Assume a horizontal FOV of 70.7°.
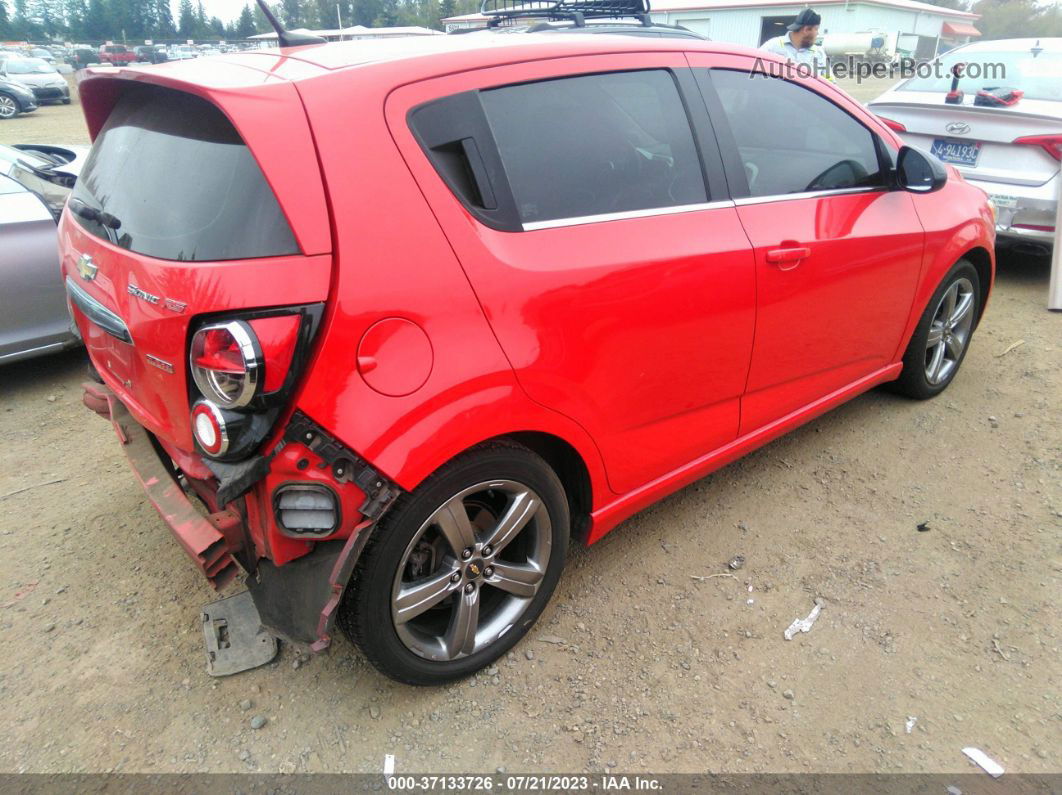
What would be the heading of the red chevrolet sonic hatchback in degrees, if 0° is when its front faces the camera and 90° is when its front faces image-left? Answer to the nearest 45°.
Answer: approximately 225°

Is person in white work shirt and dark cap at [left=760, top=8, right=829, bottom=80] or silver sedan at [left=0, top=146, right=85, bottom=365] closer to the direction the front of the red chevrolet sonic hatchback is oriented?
the person in white work shirt and dark cap

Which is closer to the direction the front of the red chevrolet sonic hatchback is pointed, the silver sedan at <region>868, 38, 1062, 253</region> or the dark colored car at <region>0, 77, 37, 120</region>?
the silver sedan

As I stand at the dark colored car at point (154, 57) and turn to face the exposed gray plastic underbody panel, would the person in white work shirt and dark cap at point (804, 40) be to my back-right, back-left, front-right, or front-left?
front-left

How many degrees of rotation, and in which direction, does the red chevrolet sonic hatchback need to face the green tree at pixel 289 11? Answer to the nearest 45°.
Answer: approximately 45° to its left

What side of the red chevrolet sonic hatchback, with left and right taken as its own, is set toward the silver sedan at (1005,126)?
front

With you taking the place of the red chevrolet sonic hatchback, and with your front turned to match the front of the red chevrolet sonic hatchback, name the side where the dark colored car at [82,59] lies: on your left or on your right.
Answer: on your left

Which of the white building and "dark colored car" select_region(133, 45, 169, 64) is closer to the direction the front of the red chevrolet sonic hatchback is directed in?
the white building

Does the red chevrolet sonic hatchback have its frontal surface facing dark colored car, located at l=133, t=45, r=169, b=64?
no

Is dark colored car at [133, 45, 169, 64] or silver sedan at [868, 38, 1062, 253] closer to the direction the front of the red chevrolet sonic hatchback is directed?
the silver sedan

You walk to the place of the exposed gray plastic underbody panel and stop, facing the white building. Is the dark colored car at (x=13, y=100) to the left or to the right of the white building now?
left

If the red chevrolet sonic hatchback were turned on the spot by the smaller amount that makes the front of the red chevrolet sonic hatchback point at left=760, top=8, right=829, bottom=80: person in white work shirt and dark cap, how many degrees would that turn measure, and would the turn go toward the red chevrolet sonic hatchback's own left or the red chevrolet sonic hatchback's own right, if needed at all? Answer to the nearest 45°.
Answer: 0° — it already faces them

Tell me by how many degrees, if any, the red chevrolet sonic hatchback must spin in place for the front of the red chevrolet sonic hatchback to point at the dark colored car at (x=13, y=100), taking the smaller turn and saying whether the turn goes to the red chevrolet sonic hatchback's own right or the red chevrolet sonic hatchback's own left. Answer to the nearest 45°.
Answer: approximately 90° to the red chevrolet sonic hatchback's own left

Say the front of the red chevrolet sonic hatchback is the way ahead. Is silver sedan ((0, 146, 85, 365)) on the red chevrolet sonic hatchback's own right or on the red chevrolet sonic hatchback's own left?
on the red chevrolet sonic hatchback's own left

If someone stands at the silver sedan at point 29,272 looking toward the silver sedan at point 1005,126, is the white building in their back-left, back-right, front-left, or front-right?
front-left

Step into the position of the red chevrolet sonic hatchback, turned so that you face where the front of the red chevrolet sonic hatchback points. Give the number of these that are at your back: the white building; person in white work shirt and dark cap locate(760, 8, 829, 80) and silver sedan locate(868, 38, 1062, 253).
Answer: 0

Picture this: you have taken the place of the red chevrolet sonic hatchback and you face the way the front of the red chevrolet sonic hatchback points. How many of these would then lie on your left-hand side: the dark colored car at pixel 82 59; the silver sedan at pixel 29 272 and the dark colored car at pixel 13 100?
3
